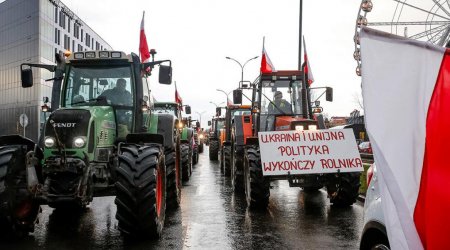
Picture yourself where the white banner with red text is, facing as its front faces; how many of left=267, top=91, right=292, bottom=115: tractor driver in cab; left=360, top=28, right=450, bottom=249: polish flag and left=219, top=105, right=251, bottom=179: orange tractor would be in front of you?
1

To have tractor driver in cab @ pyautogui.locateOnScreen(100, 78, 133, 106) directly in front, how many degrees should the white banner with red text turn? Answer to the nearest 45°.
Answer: approximately 45° to its right

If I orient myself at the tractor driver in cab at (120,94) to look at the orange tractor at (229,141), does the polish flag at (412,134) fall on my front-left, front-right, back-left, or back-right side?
back-right

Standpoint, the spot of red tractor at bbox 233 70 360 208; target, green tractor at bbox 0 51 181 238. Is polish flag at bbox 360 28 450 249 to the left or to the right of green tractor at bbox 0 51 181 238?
left

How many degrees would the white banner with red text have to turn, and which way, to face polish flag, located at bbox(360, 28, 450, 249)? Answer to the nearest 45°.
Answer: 0° — it already faces it

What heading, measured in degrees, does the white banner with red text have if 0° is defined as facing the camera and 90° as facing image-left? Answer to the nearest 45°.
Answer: approximately 0°

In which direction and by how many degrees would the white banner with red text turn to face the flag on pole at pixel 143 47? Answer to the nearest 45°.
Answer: approximately 90° to its right

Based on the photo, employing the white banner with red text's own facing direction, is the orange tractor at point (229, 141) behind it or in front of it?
behind

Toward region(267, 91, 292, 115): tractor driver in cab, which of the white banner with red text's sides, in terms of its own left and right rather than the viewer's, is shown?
back
